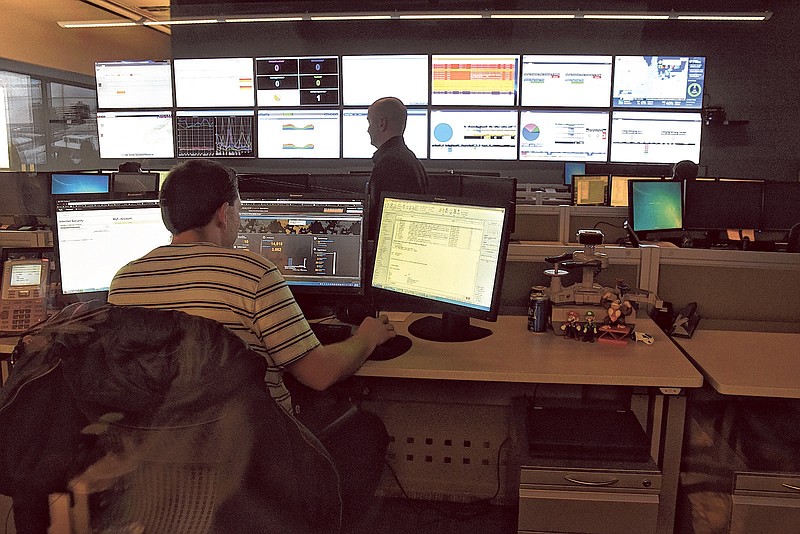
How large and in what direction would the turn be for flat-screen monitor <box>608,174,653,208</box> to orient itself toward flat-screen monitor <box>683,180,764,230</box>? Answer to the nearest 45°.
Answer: approximately 45° to its left

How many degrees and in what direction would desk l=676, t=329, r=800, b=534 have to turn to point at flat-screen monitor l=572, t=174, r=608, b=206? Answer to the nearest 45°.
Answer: approximately 180°

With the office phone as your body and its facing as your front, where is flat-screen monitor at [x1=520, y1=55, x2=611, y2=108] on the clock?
The flat-screen monitor is roughly at 8 o'clock from the office phone.

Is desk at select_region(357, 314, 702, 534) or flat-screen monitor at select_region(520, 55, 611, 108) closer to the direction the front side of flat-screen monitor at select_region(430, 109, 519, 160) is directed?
the desk

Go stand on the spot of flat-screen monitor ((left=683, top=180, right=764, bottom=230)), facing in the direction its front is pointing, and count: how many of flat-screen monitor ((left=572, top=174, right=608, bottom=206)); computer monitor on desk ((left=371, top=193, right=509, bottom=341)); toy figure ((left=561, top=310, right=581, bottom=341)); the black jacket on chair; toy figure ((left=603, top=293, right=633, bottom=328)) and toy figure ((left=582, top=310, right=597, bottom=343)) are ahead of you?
5

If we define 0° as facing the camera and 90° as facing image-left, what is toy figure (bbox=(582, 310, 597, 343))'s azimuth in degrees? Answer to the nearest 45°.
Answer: approximately 0°

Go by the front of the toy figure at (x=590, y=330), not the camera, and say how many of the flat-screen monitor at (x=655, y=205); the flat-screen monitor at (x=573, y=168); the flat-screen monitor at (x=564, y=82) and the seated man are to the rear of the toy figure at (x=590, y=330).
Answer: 3
